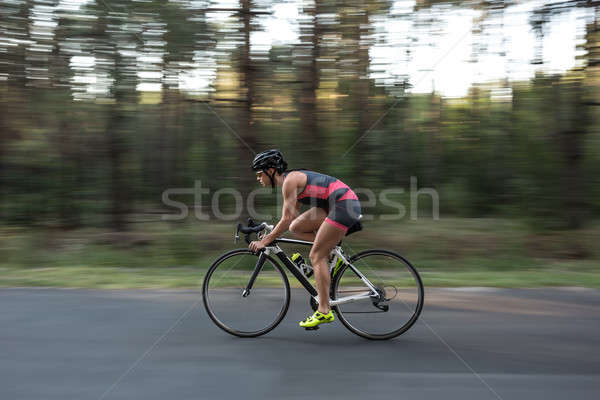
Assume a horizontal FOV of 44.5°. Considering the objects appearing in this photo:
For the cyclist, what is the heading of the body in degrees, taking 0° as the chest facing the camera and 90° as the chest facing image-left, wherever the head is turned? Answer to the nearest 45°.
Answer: approximately 90°

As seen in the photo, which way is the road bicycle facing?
to the viewer's left

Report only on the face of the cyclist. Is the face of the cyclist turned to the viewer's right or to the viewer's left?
to the viewer's left
